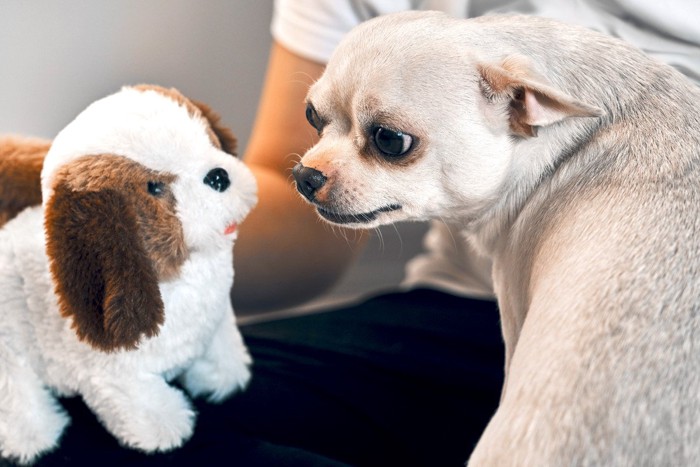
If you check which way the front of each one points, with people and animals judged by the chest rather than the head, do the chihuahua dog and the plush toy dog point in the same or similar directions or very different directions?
very different directions

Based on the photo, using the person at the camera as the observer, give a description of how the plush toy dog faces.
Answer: facing the viewer and to the right of the viewer
